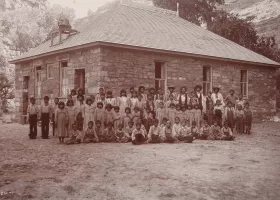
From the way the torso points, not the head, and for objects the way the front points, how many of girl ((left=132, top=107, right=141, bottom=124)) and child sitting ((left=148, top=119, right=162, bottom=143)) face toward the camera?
2

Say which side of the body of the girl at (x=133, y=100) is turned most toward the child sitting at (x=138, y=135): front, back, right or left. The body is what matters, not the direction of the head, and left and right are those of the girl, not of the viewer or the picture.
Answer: front

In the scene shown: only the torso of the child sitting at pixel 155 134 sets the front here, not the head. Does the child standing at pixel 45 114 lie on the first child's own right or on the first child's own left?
on the first child's own right

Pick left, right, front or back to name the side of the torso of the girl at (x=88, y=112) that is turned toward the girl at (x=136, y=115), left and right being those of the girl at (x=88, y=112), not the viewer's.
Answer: left

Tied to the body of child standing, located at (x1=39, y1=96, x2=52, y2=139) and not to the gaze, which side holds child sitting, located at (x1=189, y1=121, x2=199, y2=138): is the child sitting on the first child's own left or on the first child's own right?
on the first child's own left

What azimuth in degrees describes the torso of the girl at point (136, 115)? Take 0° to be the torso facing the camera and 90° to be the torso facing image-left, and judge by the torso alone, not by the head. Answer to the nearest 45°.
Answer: approximately 0°

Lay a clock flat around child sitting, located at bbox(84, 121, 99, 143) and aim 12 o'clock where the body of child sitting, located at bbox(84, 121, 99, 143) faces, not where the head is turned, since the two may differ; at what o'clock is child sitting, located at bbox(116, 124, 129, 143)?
child sitting, located at bbox(116, 124, 129, 143) is roughly at 9 o'clock from child sitting, located at bbox(84, 121, 99, 143).

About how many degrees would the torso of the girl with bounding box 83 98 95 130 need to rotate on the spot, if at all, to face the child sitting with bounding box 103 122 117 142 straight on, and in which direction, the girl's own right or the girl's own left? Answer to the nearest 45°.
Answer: approximately 45° to the girl's own left

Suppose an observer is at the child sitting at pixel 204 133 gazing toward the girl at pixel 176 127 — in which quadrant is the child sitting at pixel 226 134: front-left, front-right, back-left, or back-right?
back-left
